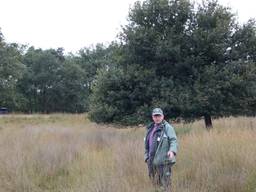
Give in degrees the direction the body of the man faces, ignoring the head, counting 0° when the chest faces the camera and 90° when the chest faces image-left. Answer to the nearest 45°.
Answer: approximately 45°

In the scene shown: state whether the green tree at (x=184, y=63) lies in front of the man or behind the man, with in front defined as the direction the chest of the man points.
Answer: behind
